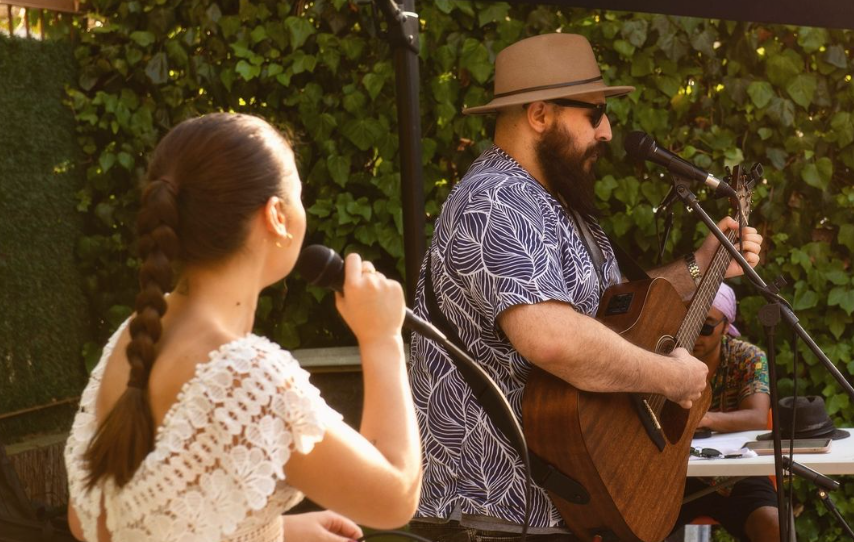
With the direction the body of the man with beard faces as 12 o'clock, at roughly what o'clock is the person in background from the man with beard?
The person in background is roughly at 10 o'clock from the man with beard.

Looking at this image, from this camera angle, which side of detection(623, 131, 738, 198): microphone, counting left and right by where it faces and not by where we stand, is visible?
left

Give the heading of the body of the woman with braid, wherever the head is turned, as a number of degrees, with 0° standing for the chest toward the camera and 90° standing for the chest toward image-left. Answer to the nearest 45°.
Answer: approximately 225°

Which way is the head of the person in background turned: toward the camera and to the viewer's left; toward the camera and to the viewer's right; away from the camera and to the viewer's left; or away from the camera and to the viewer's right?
toward the camera and to the viewer's left

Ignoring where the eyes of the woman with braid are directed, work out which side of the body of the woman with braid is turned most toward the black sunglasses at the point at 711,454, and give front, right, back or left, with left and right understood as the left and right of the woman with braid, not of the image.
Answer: front

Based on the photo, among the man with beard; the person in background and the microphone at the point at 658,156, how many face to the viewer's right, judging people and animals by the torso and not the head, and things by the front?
1

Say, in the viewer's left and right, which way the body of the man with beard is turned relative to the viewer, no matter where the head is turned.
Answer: facing to the right of the viewer
